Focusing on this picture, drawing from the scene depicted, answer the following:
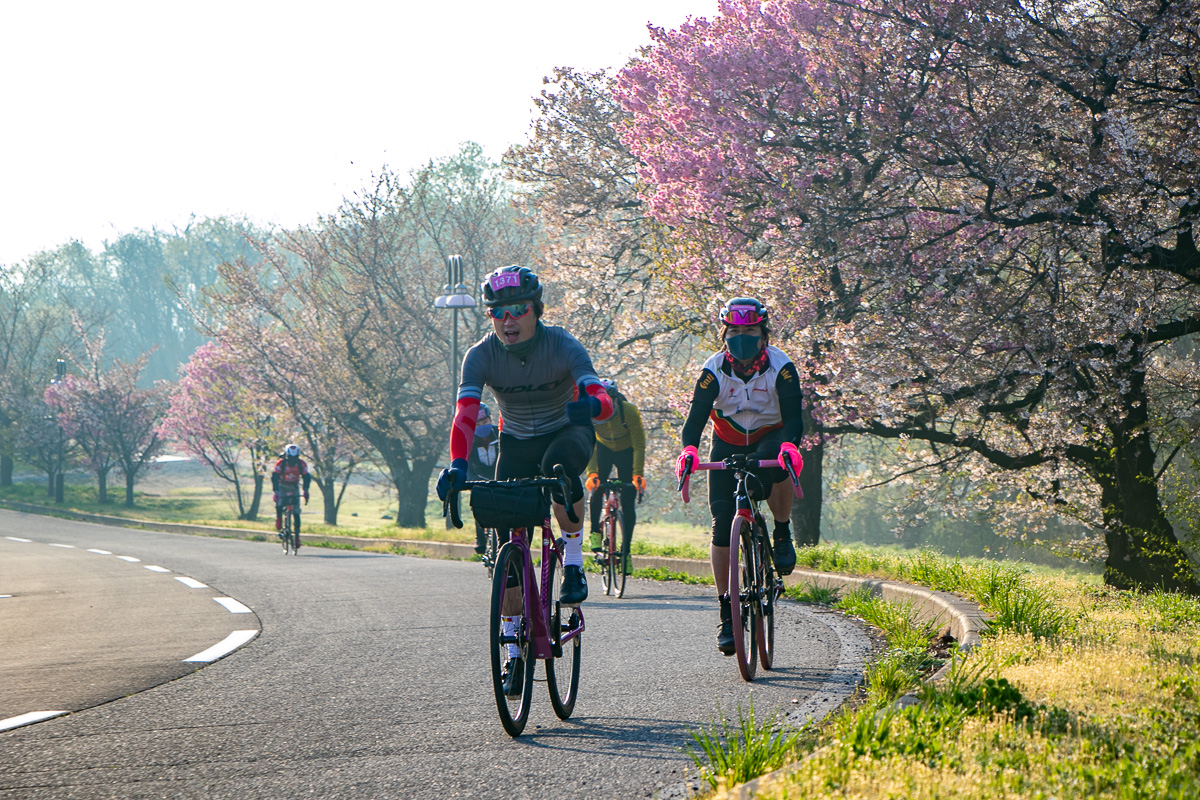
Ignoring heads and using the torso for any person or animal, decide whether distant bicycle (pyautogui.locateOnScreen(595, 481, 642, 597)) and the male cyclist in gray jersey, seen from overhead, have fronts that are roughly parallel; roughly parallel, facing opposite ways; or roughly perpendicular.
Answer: roughly parallel

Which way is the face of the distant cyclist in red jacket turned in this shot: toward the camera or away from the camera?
toward the camera

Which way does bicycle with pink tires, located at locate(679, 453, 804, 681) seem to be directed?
toward the camera

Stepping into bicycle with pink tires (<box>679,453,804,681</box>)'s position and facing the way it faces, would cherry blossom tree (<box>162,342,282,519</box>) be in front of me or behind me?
behind

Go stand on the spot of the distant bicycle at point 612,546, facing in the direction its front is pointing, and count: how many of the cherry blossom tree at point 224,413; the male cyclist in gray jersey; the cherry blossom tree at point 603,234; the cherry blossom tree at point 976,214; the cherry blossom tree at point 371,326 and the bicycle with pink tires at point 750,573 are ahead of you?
2

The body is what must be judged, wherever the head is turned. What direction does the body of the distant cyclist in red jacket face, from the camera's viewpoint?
toward the camera

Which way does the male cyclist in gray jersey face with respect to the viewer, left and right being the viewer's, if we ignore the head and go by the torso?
facing the viewer

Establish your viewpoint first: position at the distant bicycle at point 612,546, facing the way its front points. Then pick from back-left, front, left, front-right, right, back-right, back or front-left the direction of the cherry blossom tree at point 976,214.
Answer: back-left

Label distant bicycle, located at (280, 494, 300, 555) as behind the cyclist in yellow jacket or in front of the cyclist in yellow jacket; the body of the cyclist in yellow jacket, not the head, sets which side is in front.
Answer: behind

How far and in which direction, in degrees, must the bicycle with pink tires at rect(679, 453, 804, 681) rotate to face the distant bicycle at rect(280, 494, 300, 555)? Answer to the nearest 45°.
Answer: approximately 135° to its right

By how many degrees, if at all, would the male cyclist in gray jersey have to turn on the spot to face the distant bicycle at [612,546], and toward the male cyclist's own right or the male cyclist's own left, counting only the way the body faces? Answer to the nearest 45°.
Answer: approximately 180°

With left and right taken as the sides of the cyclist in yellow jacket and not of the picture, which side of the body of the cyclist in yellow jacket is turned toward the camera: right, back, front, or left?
front
